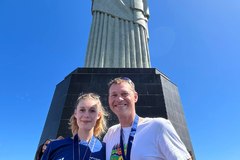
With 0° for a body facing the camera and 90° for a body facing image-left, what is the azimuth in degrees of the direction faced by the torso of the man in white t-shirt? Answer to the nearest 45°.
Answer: approximately 45°

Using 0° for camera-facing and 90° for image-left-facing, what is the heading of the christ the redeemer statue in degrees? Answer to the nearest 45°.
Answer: approximately 0°
